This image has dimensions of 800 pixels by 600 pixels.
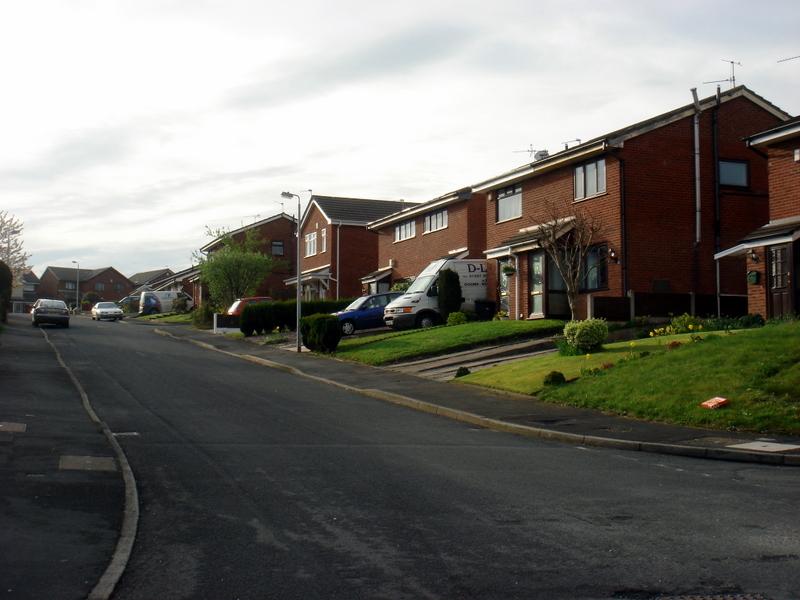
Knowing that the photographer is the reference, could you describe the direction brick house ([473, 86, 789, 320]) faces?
facing the viewer and to the left of the viewer

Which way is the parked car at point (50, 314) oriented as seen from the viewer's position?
away from the camera

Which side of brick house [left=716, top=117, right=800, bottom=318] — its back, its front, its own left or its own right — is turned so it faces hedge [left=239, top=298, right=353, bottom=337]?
right

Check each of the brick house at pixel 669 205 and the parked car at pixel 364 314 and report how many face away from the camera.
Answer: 0

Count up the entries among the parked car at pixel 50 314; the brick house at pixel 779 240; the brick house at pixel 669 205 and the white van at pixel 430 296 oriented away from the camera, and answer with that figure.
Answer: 1

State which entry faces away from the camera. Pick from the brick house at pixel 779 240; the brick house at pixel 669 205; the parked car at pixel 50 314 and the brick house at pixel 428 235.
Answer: the parked car

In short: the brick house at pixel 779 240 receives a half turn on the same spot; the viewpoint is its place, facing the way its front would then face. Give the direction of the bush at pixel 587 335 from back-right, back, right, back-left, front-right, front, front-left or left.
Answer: back

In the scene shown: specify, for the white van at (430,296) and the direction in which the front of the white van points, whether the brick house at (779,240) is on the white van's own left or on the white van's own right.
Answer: on the white van's own left

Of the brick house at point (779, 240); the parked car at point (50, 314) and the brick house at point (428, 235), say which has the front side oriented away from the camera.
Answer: the parked car

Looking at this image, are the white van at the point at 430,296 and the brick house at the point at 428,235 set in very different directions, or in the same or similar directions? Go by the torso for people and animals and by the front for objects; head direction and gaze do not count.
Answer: same or similar directions

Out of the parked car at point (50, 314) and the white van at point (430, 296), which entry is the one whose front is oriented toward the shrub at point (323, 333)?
the white van

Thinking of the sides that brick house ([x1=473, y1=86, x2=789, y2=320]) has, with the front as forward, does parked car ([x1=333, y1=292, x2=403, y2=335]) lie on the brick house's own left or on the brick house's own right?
on the brick house's own right

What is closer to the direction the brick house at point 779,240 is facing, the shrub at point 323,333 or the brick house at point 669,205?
the shrub

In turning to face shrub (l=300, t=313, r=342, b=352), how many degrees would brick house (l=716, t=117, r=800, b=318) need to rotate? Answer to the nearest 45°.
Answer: approximately 45° to its right

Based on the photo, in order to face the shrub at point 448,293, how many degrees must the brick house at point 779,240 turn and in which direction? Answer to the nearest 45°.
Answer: approximately 90° to its right
